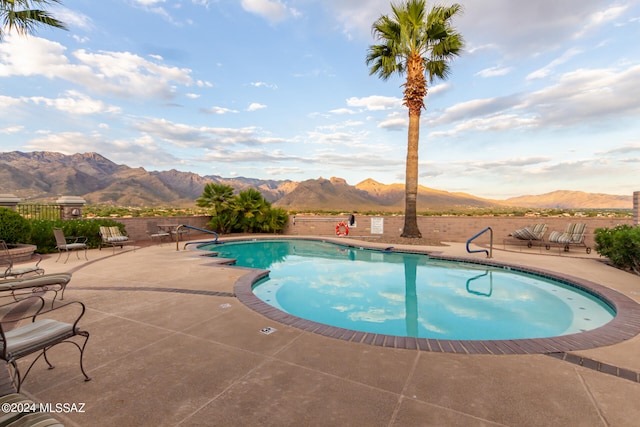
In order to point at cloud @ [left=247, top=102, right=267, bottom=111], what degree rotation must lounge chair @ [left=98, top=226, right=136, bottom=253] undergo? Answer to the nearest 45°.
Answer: approximately 90° to its left

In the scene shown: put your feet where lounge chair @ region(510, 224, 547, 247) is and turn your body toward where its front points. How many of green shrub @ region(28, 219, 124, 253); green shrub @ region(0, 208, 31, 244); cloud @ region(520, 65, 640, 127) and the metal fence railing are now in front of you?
3

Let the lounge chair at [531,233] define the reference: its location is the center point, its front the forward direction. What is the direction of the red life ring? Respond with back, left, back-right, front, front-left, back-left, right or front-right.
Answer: front-right

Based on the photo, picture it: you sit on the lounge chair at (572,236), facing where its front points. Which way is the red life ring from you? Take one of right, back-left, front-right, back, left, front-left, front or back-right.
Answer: front-right

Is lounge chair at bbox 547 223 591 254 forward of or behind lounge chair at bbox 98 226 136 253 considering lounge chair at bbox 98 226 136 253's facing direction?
forward

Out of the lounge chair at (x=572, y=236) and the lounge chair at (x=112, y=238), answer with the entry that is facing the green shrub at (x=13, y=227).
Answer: the lounge chair at (x=572, y=236)

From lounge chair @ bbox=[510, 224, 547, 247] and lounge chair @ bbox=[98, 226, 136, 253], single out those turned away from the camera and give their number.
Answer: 0

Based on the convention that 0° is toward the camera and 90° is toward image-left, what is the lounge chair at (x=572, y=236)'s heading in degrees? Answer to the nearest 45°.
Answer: approximately 45°

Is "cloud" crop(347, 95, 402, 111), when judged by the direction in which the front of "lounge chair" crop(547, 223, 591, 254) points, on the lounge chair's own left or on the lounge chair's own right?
on the lounge chair's own right

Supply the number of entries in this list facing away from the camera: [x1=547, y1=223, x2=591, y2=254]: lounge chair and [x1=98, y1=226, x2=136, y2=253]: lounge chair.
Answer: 0

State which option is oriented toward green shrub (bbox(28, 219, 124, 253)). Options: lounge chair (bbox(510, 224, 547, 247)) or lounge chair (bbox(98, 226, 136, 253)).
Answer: lounge chair (bbox(510, 224, 547, 247))
